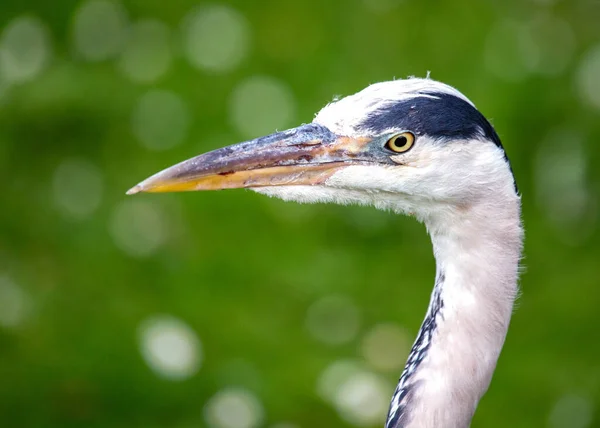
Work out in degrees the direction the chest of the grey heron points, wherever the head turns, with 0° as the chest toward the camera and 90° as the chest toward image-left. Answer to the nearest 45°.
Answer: approximately 90°
